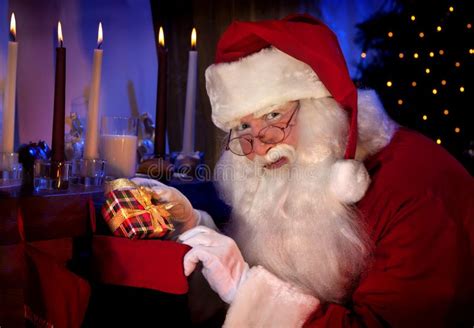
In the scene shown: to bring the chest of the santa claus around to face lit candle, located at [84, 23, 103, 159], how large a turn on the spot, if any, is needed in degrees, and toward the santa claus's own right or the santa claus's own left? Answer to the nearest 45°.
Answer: approximately 45° to the santa claus's own right

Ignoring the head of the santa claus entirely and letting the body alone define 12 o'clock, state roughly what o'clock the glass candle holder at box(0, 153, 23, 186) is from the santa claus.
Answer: The glass candle holder is roughly at 1 o'clock from the santa claus.

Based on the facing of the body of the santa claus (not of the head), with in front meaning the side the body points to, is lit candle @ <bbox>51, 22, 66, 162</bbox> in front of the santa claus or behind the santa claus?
in front

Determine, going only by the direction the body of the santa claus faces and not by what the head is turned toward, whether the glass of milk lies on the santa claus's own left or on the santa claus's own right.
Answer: on the santa claus's own right

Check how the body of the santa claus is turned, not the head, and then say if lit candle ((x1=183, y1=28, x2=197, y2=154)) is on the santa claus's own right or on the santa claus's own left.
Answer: on the santa claus's own right

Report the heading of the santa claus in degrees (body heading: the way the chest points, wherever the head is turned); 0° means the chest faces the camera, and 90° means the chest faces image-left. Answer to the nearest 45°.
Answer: approximately 45°

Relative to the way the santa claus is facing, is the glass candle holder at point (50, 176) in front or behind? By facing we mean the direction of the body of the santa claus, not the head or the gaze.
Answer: in front

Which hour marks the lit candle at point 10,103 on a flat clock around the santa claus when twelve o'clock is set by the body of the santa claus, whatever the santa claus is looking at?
The lit candle is roughly at 1 o'clock from the santa claus.
